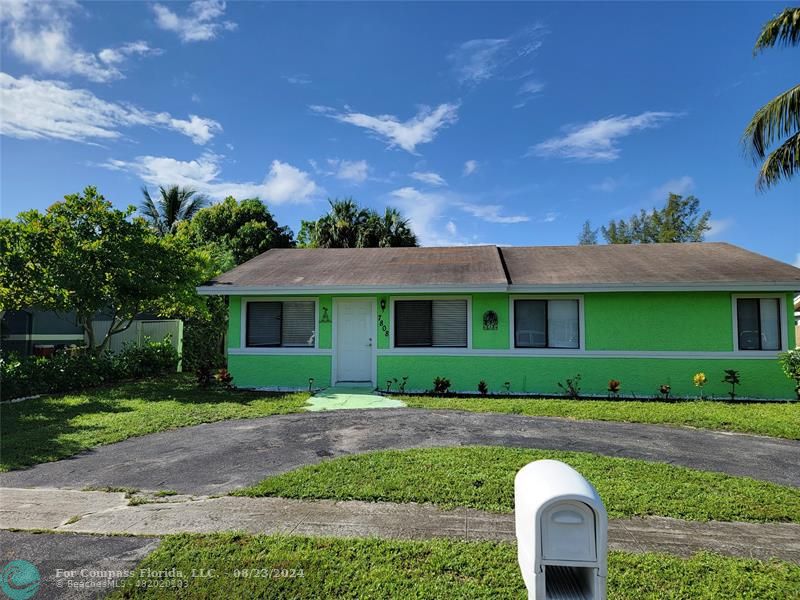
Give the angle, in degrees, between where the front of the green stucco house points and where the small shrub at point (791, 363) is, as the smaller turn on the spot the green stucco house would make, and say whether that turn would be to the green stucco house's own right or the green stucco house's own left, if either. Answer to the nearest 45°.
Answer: approximately 90° to the green stucco house's own left

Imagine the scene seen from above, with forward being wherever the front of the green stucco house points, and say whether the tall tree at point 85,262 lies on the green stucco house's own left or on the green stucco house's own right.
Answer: on the green stucco house's own right

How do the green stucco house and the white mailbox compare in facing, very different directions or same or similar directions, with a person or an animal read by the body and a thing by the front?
same or similar directions

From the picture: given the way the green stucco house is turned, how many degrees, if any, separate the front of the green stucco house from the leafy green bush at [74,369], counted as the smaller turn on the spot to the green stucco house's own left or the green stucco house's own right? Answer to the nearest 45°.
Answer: approximately 90° to the green stucco house's own right

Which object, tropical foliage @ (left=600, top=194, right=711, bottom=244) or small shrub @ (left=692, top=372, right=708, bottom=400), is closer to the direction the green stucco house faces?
the small shrub

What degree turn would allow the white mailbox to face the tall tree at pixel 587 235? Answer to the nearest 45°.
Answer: approximately 180°

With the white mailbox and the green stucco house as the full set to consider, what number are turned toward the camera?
2

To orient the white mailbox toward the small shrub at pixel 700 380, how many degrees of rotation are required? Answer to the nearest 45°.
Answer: approximately 180°

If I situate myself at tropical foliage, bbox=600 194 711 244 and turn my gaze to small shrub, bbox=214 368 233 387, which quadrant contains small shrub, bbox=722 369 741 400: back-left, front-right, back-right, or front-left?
front-left

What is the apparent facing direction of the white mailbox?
toward the camera
